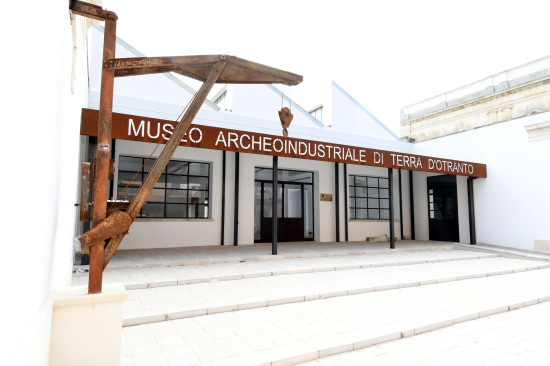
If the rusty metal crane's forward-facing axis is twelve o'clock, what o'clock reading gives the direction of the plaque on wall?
The plaque on wall is roughly at 10 o'clock from the rusty metal crane.

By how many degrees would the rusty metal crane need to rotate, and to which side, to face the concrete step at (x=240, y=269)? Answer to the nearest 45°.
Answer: approximately 45° to its left

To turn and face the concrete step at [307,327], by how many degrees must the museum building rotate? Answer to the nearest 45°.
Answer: approximately 45° to its right

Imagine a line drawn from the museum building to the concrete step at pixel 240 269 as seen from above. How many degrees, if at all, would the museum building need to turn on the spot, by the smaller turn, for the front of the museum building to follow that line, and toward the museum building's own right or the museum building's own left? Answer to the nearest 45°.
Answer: approximately 45° to the museum building's own right

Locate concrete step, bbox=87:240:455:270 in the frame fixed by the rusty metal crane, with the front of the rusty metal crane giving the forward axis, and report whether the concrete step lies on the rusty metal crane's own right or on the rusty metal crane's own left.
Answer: on the rusty metal crane's own left

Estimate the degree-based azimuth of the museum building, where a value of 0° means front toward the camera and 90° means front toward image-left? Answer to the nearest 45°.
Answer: approximately 315°

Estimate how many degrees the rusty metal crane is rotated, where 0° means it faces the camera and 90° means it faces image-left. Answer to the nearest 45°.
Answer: approximately 270°

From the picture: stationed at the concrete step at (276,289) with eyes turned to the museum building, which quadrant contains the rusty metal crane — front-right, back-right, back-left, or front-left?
back-left
